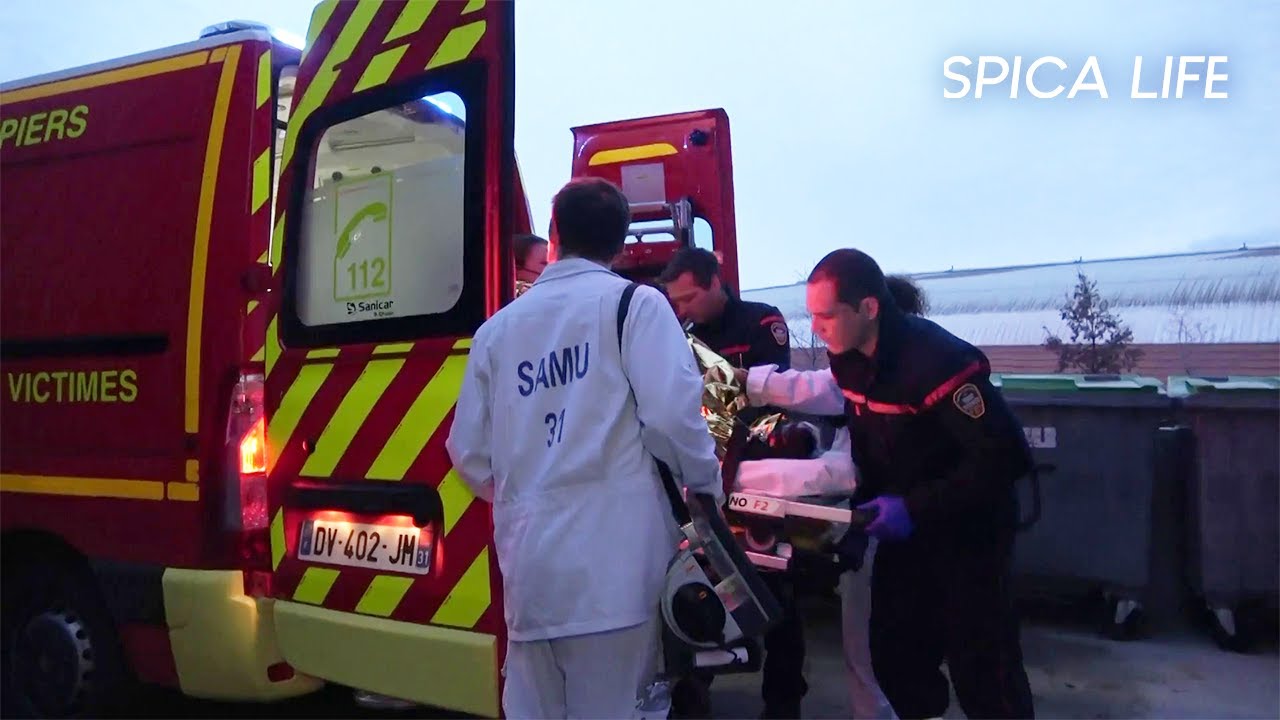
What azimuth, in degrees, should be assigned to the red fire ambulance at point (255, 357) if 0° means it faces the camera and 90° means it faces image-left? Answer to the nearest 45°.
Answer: approximately 135°

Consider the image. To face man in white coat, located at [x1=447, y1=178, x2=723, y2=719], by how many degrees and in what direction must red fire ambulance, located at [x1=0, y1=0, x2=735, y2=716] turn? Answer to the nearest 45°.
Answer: approximately 180°

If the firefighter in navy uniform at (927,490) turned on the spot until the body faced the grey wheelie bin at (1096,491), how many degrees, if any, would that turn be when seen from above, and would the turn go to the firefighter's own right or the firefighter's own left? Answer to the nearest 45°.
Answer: approximately 135° to the firefighter's own right

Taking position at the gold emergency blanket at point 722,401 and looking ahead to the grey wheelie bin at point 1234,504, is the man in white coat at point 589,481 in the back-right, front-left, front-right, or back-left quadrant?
back-right

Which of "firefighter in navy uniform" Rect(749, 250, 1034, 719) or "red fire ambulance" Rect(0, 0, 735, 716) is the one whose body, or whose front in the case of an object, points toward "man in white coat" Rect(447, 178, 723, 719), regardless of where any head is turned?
the firefighter in navy uniform

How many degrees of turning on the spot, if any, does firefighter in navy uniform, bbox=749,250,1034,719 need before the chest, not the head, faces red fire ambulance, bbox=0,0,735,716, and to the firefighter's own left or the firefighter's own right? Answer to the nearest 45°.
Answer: approximately 45° to the firefighter's own right

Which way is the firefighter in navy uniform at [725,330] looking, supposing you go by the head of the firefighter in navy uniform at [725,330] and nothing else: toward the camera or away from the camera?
toward the camera

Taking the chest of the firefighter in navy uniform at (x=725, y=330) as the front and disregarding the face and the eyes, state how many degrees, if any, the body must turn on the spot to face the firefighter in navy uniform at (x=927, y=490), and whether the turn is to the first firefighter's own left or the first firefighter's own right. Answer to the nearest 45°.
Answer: approximately 90° to the first firefighter's own left

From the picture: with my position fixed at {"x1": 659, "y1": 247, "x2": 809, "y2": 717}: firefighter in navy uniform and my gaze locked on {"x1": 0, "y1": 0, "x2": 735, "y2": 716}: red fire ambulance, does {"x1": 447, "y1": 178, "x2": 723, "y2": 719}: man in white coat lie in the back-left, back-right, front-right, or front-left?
front-left

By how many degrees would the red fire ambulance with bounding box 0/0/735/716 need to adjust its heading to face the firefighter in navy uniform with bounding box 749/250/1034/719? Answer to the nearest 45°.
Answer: approximately 135° to its right

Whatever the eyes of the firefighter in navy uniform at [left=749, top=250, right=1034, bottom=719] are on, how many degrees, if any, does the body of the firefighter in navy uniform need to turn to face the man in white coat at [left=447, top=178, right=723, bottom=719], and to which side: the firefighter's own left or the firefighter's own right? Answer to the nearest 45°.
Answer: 0° — they already face them

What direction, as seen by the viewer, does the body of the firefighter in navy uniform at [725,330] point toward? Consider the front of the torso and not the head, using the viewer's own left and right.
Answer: facing the viewer and to the left of the viewer

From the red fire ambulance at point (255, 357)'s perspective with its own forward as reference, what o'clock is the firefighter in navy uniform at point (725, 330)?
The firefighter in navy uniform is roughly at 4 o'clock from the red fire ambulance.

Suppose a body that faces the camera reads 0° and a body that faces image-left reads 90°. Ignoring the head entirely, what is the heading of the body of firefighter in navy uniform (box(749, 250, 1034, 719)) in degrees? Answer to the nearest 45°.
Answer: approximately 45°

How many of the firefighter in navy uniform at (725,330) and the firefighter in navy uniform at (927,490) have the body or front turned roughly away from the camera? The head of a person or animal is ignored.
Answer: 0
